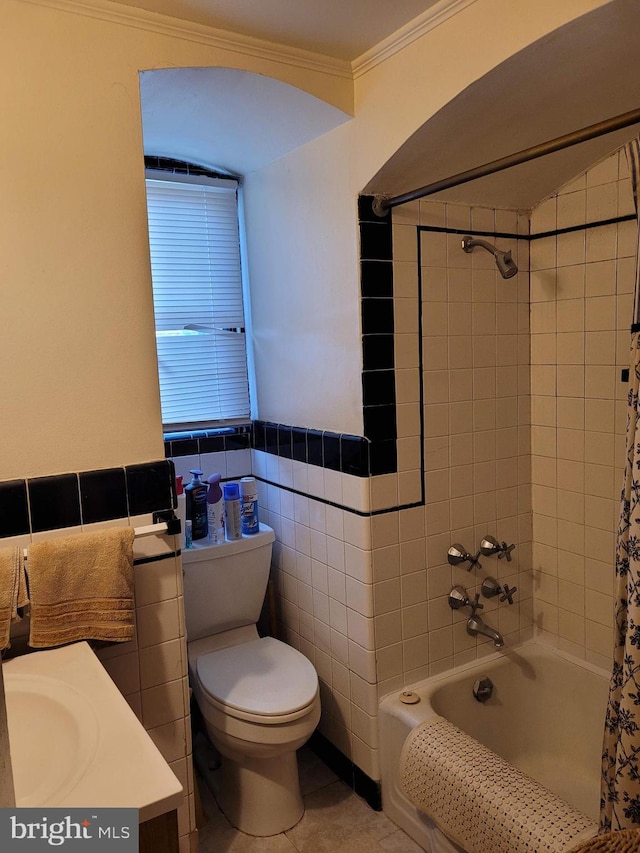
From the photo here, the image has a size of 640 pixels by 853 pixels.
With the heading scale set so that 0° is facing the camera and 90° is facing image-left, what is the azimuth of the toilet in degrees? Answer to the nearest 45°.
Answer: approximately 315°

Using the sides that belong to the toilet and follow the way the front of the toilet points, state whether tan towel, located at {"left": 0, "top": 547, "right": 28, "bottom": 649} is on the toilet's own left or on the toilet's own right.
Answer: on the toilet's own right

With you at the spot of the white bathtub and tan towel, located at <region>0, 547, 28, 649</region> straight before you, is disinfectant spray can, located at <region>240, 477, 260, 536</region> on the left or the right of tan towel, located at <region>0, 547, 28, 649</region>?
right
